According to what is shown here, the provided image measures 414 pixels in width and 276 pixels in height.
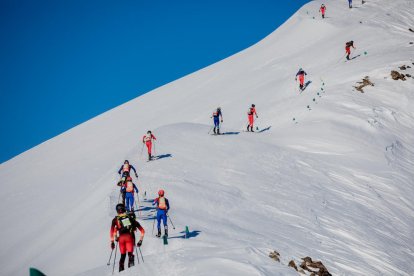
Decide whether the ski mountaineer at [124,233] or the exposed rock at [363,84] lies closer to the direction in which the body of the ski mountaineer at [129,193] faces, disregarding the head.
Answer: the exposed rock

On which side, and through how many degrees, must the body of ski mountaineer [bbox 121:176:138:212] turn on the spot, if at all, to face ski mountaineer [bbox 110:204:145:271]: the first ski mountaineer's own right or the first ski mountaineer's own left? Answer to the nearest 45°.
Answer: approximately 180°

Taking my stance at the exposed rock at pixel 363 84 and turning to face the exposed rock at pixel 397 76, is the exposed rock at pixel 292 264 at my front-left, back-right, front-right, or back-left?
back-right

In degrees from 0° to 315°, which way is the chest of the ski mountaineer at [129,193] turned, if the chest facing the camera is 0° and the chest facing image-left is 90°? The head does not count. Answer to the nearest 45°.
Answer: approximately 180°

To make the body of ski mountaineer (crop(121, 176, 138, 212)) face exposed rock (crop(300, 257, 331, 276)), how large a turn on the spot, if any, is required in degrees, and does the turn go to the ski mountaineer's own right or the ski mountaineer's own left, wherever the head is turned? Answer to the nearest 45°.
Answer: approximately 135° to the ski mountaineer's own right

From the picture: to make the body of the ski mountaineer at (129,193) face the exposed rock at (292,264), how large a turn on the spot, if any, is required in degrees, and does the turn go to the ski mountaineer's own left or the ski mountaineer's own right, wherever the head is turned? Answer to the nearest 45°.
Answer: approximately 135° to the ski mountaineer's own right

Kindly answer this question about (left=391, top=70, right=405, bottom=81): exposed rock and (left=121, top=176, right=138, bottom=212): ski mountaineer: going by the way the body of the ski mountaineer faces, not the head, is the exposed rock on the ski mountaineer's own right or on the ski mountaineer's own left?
on the ski mountaineer's own right

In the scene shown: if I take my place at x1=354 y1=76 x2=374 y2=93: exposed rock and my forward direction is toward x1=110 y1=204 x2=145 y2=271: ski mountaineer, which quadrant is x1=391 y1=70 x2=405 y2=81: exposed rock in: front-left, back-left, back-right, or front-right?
back-left

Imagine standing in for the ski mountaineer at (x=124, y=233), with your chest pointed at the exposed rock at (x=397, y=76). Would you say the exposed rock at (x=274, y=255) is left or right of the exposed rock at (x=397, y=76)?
right
